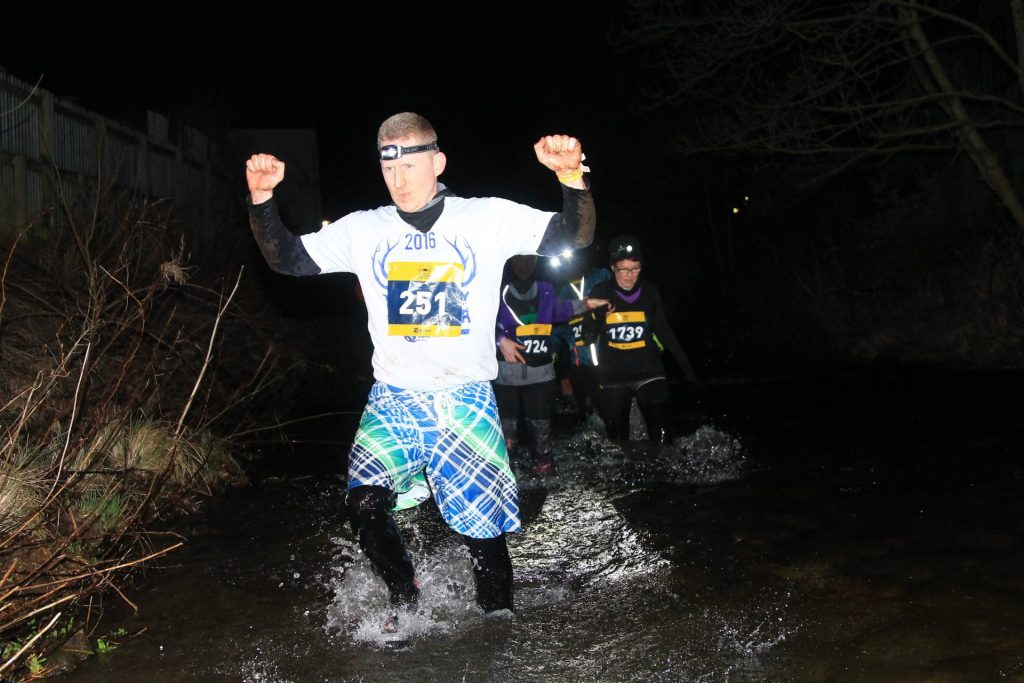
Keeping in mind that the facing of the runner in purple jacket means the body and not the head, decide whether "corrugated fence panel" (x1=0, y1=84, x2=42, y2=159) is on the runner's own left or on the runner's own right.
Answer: on the runner's own right

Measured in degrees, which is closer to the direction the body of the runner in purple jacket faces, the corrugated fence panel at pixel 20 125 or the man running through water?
the man running through water

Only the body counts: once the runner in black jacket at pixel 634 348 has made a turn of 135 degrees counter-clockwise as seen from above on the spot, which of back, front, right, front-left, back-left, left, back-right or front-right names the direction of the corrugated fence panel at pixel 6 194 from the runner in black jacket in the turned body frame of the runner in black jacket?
back-left

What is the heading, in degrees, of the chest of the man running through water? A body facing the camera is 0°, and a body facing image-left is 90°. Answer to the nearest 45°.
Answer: approximately 0°

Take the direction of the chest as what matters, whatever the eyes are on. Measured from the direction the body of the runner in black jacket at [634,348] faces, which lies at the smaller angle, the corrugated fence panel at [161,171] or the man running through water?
the man running through water

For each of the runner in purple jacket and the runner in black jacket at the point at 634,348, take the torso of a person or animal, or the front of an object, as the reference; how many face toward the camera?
2

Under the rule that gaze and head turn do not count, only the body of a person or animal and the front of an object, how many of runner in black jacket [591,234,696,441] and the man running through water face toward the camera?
2
